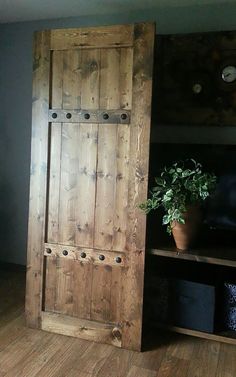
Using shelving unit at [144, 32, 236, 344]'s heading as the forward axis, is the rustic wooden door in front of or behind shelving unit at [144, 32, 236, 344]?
in front

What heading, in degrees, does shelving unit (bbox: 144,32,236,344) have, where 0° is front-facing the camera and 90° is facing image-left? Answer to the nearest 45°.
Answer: approximately 45°
